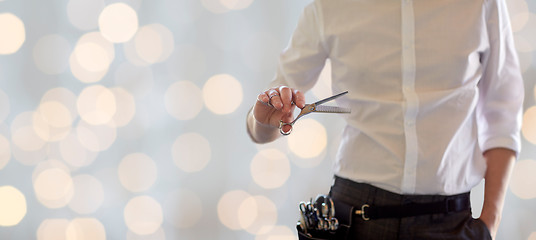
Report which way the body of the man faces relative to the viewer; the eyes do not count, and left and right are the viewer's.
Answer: facing the viewer
